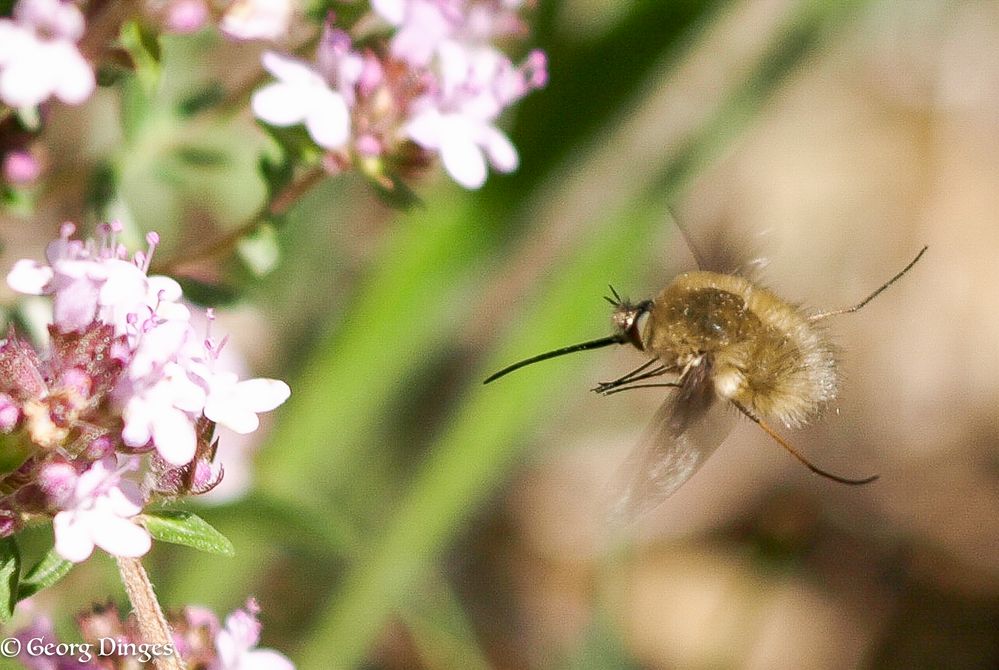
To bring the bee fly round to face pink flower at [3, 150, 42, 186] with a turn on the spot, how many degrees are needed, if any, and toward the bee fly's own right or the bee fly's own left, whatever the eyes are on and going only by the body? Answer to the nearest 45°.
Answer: approximately 45° to the bee fly's own right

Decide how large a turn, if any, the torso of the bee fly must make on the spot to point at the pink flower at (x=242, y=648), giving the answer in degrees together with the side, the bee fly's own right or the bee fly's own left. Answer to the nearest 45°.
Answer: approximately 45° to the bee fly's own left

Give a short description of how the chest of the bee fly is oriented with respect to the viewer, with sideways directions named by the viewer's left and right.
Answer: facing to the left of the viewer

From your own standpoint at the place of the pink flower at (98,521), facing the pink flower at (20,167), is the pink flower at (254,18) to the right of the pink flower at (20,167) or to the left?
right

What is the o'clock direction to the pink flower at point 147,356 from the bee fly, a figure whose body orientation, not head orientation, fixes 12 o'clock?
The pink flower is roughly at 11 o'clock from the bee fly.

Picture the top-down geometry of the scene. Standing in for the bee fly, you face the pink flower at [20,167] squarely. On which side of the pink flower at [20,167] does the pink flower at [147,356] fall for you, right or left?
left
